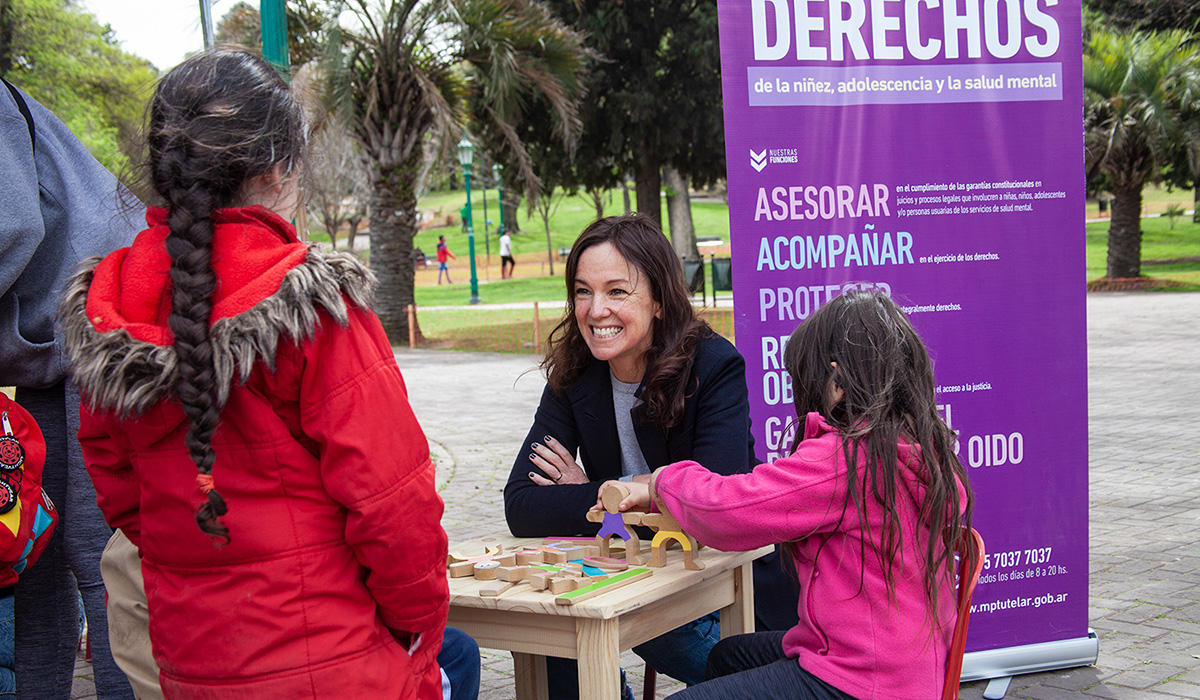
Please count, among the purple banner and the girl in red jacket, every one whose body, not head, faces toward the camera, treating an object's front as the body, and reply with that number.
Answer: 1

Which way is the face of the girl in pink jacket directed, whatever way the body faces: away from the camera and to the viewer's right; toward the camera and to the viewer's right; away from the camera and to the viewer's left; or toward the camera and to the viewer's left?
away from the camera and to the viewer's left

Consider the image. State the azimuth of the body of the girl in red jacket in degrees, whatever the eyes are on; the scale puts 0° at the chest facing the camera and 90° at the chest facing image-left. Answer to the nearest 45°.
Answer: approximately 225°

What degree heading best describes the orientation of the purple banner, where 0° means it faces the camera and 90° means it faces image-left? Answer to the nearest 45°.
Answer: approximately 0°

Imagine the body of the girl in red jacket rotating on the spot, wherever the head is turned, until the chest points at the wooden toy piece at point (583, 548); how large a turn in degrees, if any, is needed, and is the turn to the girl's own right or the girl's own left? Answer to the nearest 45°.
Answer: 0° — they already face it

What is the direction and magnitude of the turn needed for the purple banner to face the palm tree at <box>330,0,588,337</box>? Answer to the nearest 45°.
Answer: approximately 135° to its right

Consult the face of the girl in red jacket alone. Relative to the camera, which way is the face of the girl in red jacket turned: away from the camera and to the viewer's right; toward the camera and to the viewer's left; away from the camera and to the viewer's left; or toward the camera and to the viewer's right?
away from the camera and to the viewer's right

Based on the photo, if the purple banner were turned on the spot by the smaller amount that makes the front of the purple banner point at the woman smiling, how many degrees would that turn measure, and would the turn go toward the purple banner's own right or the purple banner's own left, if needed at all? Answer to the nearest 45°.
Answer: approximately 45° to the purple banner's own right
